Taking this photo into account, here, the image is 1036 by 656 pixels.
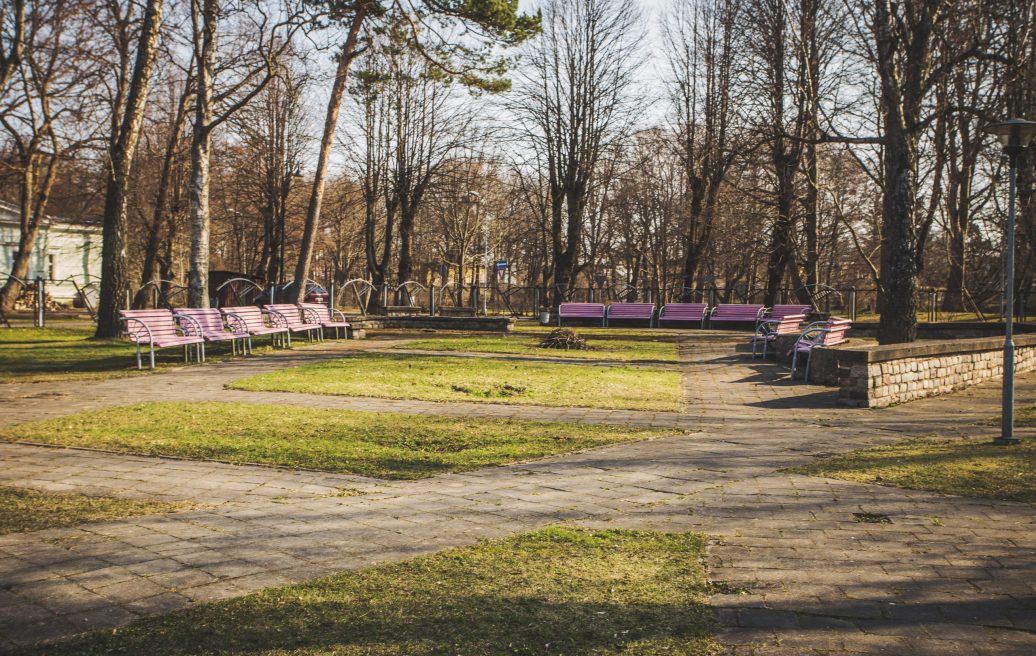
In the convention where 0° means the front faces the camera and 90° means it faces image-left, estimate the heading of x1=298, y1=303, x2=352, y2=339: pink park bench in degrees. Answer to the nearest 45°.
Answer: approximately 315°

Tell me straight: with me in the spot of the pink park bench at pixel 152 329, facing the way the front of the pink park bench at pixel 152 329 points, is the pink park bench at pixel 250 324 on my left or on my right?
on my left

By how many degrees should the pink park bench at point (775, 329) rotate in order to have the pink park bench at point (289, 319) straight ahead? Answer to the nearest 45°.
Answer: approximately 45° to its right

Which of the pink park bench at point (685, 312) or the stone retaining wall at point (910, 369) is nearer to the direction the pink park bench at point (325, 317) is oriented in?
the stone retaining wall

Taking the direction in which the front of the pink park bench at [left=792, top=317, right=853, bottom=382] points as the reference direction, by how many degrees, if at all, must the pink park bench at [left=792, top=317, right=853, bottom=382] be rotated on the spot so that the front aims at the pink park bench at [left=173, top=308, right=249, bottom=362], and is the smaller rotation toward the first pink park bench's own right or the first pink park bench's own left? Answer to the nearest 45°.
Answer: approximately 45° to the first pink park bench's own right

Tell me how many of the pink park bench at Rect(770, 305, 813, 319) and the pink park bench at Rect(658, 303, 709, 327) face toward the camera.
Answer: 2

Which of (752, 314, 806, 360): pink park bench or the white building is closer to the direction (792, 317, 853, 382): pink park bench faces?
the white building

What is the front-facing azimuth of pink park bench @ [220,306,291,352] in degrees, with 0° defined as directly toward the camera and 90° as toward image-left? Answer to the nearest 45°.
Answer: approximately 315°

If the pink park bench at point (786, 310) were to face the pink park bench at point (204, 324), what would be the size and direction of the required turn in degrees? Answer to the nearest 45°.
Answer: approximately 45° to its right

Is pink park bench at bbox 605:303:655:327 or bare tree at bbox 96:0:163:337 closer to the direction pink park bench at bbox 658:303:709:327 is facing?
the bare tree
